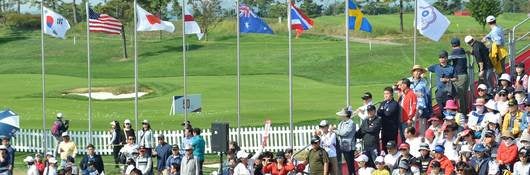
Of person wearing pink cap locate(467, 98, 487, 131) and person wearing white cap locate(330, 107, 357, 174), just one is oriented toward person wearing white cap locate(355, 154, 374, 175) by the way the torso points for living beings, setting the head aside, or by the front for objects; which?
person wearing pink cap locate(467, 98, 487, 131)

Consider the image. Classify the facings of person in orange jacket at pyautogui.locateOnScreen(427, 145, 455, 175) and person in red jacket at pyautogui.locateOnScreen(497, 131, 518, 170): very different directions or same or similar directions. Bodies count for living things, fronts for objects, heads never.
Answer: same or similar directions

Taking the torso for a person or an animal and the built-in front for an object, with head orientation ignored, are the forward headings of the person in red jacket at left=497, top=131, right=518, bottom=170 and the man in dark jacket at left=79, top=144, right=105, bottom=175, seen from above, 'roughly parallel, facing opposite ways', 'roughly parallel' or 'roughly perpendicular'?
roughly parallel

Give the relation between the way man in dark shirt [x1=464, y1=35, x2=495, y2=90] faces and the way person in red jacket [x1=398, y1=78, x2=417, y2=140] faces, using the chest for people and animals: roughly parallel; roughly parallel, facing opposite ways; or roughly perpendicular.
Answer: roughly parallel

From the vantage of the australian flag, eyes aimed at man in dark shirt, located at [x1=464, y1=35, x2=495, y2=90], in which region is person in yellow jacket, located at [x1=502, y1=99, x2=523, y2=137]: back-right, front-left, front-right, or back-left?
front-right

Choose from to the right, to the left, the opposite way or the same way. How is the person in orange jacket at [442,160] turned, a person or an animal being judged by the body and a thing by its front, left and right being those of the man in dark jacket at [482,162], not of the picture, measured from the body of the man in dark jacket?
the same way

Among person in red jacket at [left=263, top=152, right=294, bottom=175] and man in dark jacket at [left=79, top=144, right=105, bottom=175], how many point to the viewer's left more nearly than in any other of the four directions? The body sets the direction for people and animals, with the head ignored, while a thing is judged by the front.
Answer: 0

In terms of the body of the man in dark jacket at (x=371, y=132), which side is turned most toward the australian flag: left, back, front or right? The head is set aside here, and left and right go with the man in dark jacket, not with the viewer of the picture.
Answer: right

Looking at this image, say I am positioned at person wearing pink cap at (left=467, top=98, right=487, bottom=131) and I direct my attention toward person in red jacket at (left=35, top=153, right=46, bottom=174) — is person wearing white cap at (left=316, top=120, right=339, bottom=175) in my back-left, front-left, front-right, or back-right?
front-left
